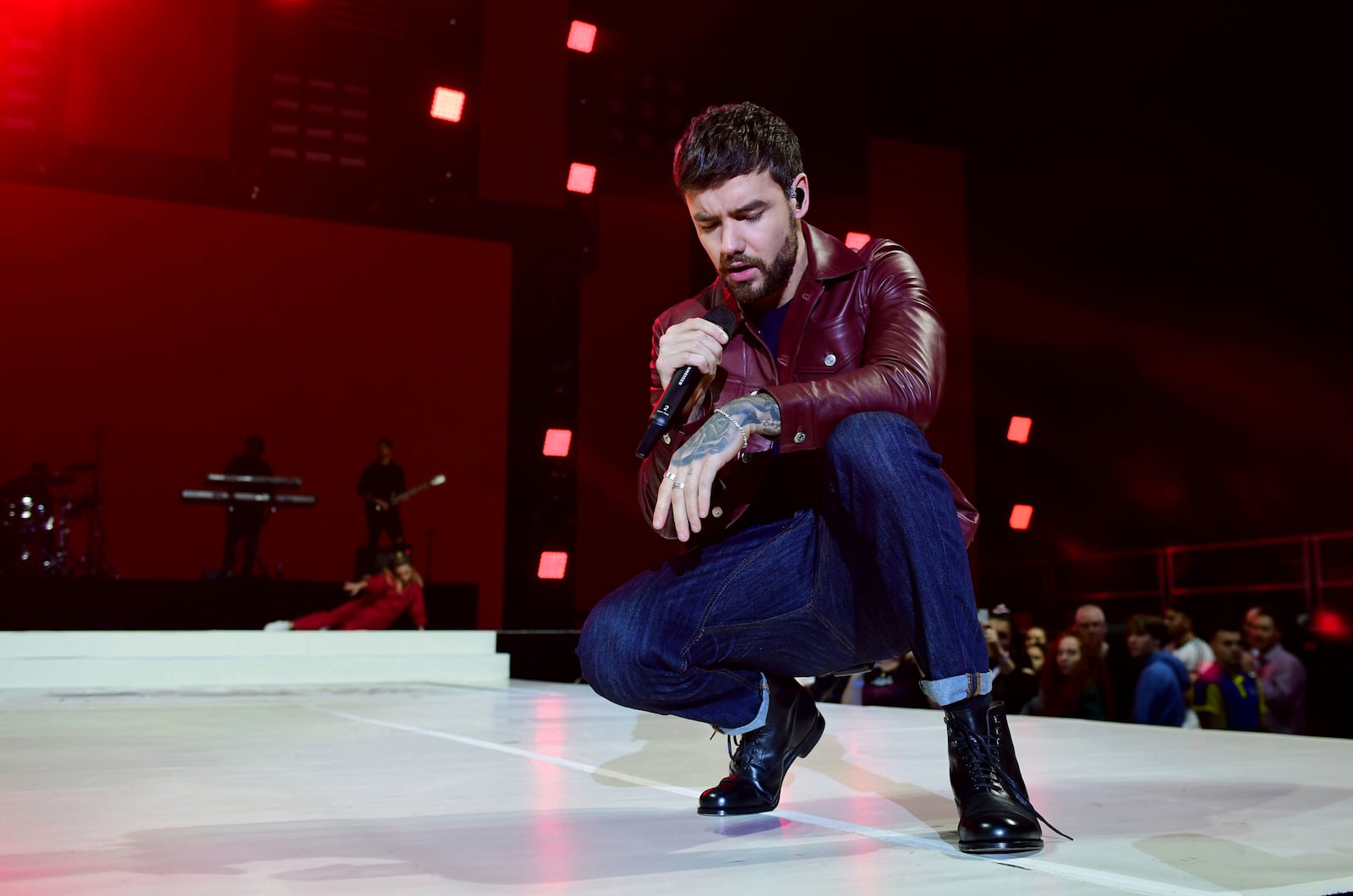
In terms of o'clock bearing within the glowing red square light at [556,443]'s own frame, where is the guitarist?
The guitarist is roughly at 4 o'clock from the glowing red square light.

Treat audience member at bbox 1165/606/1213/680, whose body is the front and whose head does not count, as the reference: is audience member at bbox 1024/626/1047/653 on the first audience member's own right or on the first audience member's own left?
on the first audience member's own right

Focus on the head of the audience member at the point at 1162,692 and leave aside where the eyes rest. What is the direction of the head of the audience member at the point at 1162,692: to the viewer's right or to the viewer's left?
to the viewer's left

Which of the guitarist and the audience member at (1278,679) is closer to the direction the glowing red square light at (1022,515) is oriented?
the audience member
